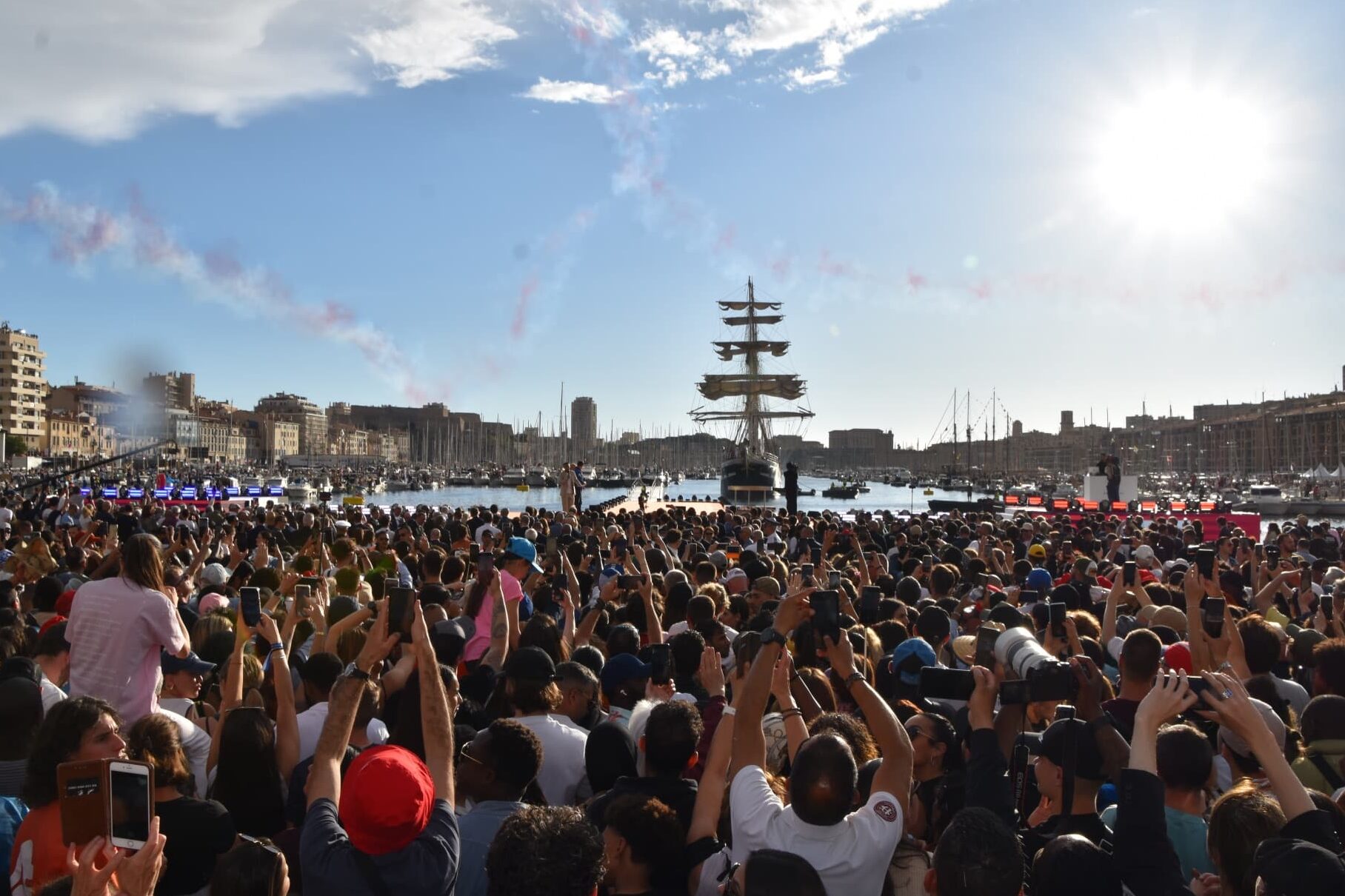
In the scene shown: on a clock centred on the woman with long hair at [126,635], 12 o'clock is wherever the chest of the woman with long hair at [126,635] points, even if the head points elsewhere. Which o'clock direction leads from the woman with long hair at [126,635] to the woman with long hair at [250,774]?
the woman with long hair at [250,774] is roughly at 4 o'clock from the woman with long hair at [126,635].

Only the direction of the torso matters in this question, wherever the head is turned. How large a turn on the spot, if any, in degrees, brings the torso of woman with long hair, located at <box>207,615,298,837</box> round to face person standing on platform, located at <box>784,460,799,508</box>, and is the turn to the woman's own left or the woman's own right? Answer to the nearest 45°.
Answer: approximately 45° to the woman's own right

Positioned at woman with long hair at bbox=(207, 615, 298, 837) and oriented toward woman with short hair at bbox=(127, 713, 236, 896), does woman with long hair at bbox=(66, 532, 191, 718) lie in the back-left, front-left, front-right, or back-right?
back-right

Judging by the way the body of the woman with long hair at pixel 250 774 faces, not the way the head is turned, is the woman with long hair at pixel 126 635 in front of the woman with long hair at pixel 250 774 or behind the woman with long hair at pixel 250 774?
in front

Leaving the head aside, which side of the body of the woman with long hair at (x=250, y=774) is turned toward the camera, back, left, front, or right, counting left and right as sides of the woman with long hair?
back

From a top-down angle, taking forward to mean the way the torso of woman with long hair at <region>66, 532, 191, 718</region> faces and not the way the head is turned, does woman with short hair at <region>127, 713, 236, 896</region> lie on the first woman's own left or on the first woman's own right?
on the first woman's own right

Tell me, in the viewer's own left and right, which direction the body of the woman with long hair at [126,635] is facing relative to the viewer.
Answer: facing away from the viewer and to the right of the viewer

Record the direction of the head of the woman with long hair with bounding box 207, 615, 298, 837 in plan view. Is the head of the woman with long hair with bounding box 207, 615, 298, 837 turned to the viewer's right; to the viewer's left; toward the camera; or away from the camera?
away from the camera

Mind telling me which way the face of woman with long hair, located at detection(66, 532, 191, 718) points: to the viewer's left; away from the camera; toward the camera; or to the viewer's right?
away from the camera

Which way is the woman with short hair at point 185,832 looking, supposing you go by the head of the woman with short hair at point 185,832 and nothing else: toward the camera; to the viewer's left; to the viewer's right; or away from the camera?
away from the camera

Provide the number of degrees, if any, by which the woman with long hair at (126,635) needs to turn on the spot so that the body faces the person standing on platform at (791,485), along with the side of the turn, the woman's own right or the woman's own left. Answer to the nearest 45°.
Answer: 0° — they already face them

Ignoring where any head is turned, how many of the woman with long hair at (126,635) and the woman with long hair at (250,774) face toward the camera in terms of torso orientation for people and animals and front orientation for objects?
0
